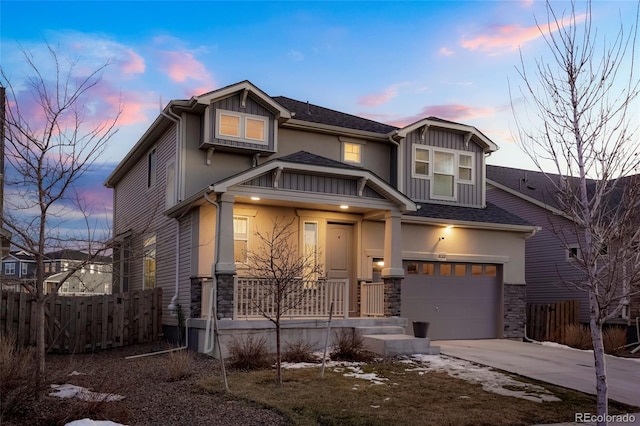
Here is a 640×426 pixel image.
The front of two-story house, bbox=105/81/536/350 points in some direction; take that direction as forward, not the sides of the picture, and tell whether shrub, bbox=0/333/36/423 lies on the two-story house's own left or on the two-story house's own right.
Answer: on the two-story house's own right

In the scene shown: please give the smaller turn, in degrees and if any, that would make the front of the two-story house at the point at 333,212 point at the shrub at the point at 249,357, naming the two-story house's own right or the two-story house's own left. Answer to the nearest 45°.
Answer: approximately 45° to the two-story house's own right

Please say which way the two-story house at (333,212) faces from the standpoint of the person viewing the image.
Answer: facing the viewer and to the right of the viewer

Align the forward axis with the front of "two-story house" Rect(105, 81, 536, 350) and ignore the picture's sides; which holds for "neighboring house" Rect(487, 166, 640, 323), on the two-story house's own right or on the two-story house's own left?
on the two-story house's own left

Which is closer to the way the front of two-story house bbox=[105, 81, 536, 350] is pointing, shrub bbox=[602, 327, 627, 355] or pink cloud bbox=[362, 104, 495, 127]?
the shrub
